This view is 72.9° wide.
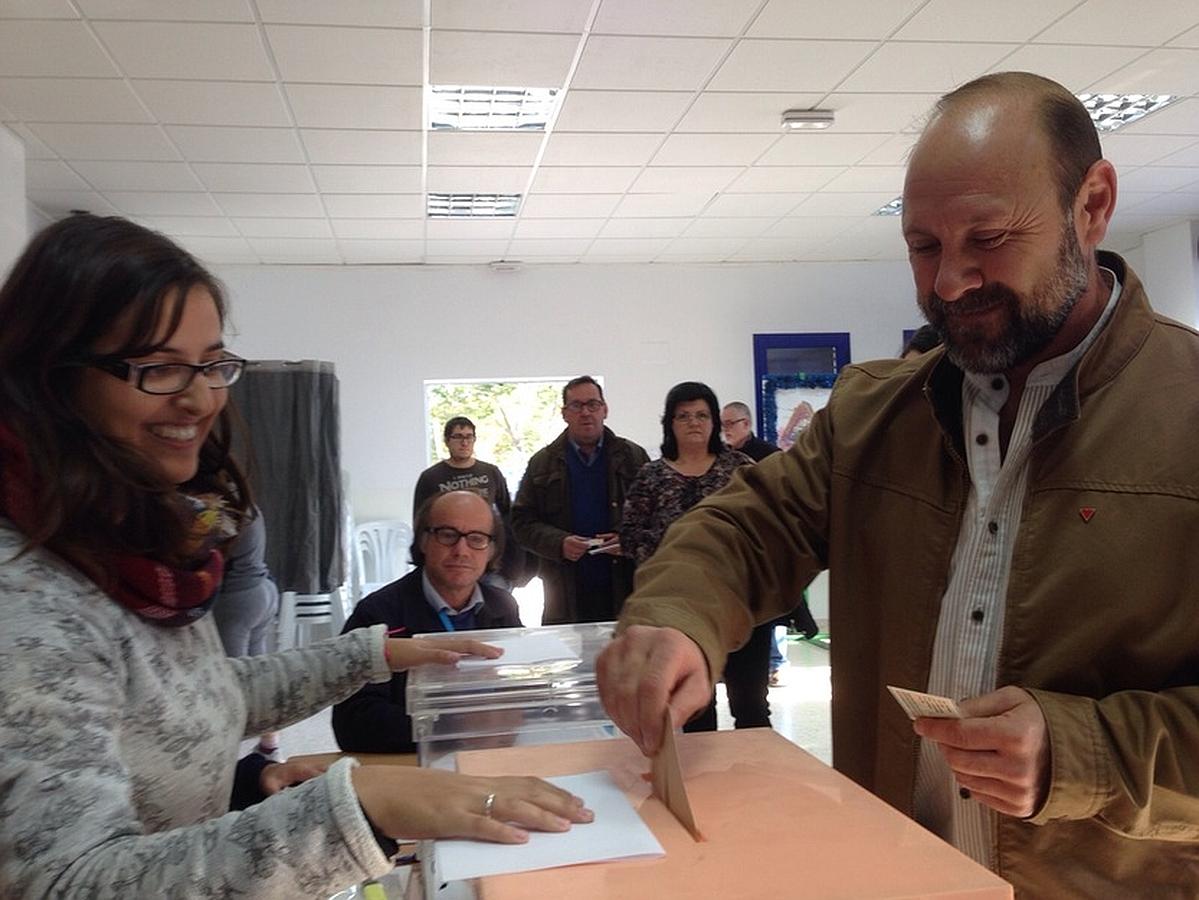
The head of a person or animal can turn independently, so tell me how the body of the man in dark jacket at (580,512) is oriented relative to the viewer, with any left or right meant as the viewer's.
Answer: facing the viewer

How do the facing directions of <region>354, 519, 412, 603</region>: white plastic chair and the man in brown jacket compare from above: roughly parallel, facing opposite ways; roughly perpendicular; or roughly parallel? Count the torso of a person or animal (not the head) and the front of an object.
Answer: roughly perpendicular

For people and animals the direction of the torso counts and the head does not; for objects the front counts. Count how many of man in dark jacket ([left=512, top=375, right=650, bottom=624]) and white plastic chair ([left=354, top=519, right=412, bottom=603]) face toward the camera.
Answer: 2

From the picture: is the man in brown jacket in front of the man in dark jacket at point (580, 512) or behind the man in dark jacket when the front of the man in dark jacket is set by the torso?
in front

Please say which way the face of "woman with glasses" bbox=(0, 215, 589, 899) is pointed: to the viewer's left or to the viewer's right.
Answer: to the viewer's right

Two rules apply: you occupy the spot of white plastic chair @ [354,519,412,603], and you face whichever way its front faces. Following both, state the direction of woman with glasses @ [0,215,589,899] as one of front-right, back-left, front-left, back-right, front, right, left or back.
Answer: front

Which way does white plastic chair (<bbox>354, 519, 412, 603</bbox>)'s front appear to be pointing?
toward the camera

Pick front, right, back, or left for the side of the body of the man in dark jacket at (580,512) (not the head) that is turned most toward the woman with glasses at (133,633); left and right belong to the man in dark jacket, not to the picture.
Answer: front

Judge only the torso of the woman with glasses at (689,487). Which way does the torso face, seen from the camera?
toward the camera

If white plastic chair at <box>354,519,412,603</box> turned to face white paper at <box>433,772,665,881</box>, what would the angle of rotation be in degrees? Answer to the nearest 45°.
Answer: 0° — it already faces it

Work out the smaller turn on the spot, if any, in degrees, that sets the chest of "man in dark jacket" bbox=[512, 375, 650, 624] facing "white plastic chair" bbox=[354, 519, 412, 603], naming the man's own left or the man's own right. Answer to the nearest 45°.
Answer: approximately 135° to the man's own right
